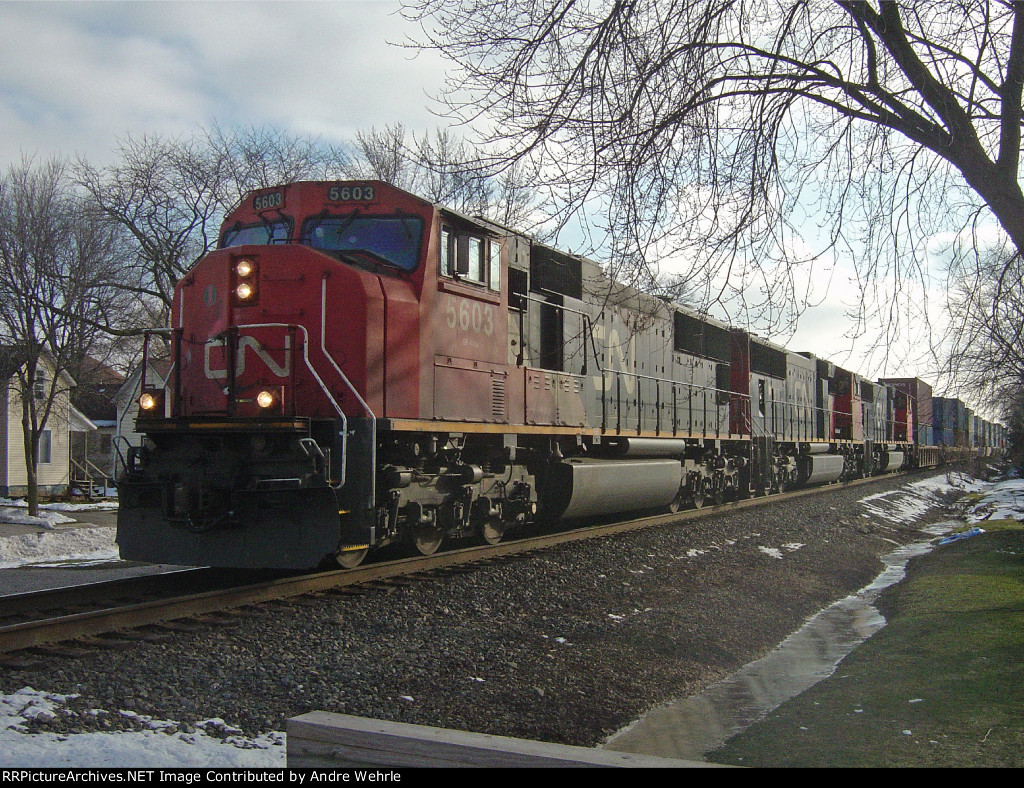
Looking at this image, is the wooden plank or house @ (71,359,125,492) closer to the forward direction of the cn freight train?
the wooden plank

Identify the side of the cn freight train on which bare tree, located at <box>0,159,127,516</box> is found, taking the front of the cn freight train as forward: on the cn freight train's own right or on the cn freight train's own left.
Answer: on the cn freight train's own right

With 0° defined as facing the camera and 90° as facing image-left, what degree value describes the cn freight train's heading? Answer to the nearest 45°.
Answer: approximately 45°

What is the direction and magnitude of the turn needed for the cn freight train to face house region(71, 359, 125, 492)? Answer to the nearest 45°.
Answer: approximately 90° to its right

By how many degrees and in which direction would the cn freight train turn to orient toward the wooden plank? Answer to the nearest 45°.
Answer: approximately 45° to its left

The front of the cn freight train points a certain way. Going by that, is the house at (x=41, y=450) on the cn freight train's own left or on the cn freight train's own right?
on the cn freight train's own right
